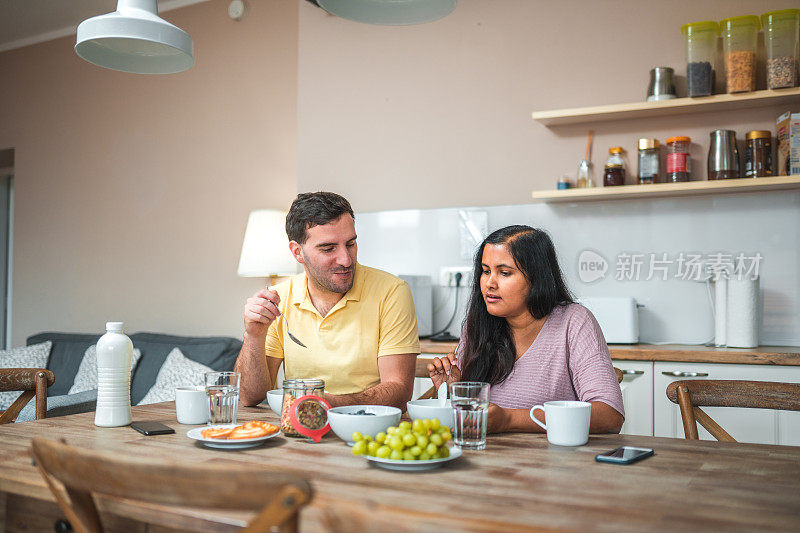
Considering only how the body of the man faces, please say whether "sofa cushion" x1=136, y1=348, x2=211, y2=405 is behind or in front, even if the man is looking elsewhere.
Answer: behind

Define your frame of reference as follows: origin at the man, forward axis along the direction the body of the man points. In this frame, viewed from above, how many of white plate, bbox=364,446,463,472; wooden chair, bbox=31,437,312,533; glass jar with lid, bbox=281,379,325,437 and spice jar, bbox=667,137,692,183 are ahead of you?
3

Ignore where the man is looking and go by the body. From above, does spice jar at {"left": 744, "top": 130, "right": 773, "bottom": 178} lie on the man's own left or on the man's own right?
on the man's own left

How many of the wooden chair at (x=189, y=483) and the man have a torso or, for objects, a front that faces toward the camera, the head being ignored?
1

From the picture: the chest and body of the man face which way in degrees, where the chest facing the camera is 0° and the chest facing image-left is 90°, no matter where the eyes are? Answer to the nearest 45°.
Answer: approximately 0°

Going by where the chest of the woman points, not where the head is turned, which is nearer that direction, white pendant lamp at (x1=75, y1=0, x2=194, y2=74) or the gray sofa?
the white pendant lamp
